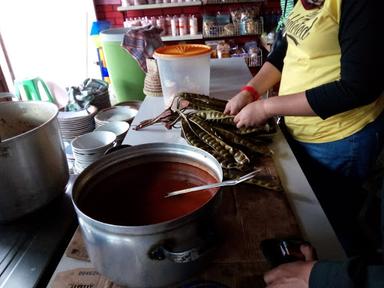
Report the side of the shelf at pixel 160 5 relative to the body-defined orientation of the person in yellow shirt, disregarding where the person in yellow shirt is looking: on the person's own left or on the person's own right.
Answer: on the person's own right

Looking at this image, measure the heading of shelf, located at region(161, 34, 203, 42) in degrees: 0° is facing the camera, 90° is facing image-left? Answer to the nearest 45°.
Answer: approximately 0°

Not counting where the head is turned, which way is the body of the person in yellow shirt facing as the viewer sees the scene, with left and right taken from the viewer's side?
facing the viewer and to the left of the viewer

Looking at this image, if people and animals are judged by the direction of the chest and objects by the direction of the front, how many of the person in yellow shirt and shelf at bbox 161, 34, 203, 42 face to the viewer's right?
0

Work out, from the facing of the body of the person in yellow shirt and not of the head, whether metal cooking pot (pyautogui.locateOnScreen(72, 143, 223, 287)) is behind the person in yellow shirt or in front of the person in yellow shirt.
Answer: in front

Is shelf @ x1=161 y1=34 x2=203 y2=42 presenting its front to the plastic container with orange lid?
yes

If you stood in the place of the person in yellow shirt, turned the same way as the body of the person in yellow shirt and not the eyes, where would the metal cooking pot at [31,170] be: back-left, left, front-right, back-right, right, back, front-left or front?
front
